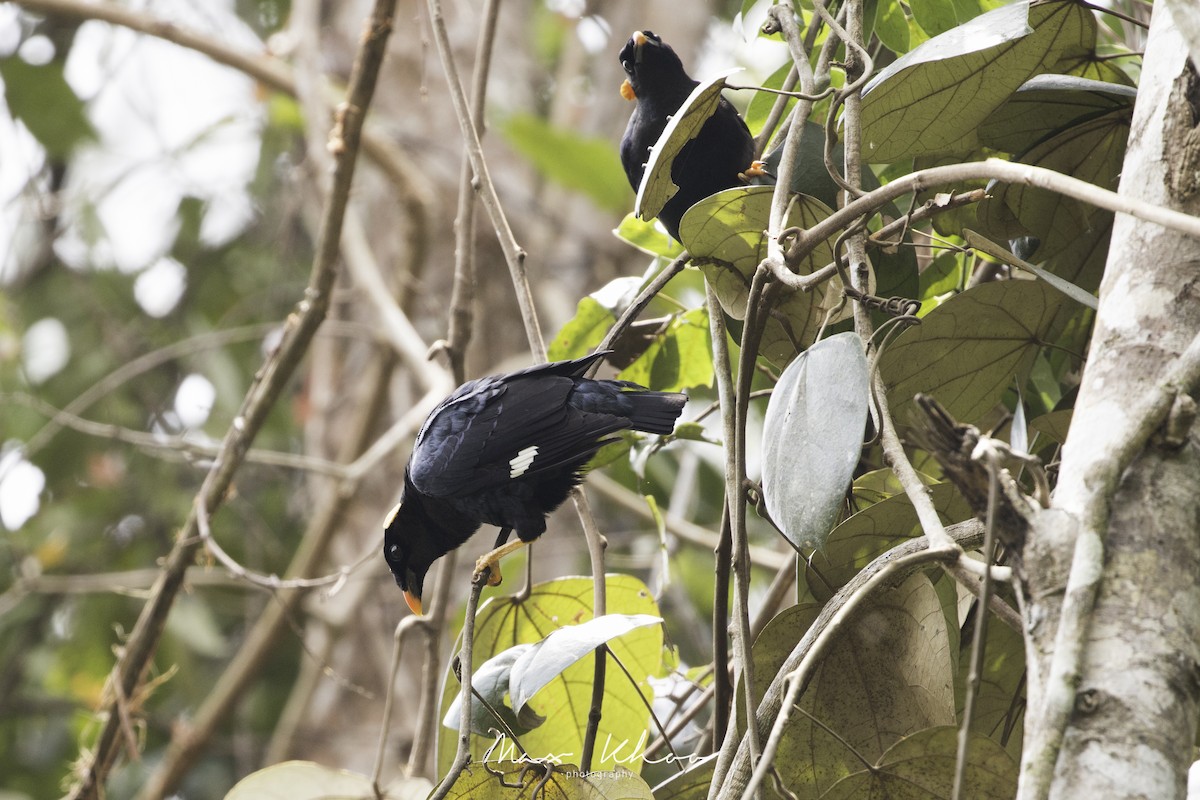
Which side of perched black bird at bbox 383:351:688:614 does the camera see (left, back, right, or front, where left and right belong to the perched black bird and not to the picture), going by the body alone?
left

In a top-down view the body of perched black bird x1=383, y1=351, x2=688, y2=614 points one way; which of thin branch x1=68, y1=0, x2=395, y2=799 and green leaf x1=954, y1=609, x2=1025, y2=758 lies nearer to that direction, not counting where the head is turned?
the thin branch

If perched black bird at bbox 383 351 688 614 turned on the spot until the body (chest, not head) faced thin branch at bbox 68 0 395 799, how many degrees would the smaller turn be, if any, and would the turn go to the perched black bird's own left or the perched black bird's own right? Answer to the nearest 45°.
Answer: approximately 45° to the perched black bird's own right

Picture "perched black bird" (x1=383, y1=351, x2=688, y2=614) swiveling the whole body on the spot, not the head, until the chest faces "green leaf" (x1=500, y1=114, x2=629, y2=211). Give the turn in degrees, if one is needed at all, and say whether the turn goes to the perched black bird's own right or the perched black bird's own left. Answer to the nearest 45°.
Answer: approximately 90° to the perched black bird's own right
